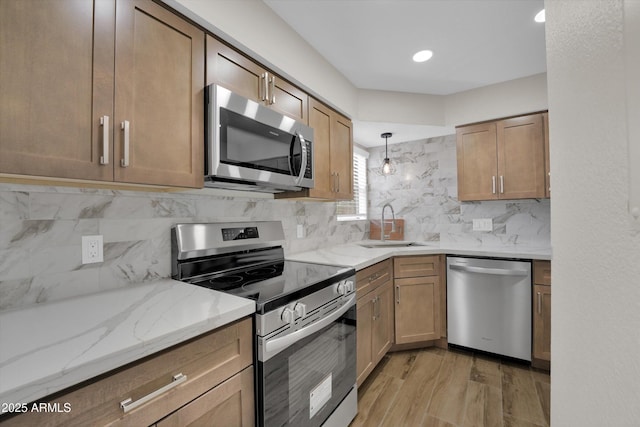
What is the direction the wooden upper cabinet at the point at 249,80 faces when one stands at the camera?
facing the viewer and to the right of the viewer

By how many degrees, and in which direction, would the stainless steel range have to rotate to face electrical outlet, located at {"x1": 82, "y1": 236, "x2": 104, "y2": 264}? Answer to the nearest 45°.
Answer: approximately 135° to its right

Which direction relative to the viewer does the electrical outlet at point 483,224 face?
toward the camera

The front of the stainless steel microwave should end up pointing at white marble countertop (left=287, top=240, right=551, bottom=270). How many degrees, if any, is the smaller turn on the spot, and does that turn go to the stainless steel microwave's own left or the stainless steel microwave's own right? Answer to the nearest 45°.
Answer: approximately 90° to the stainless steel microwave's own left

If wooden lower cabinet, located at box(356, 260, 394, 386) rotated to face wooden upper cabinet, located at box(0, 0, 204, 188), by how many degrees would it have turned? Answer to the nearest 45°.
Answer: approximately 135° to its right

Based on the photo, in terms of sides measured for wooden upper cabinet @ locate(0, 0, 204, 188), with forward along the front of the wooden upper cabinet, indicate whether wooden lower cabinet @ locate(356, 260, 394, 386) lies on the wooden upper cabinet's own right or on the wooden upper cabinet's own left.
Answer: on the wooden upper cabinet's own left

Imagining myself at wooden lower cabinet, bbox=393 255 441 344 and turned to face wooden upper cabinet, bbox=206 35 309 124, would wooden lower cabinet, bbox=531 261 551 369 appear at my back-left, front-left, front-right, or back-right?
back-left

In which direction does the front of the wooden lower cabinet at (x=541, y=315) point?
toward the camera

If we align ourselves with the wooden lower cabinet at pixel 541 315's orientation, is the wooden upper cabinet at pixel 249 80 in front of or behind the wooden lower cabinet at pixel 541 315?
in front
